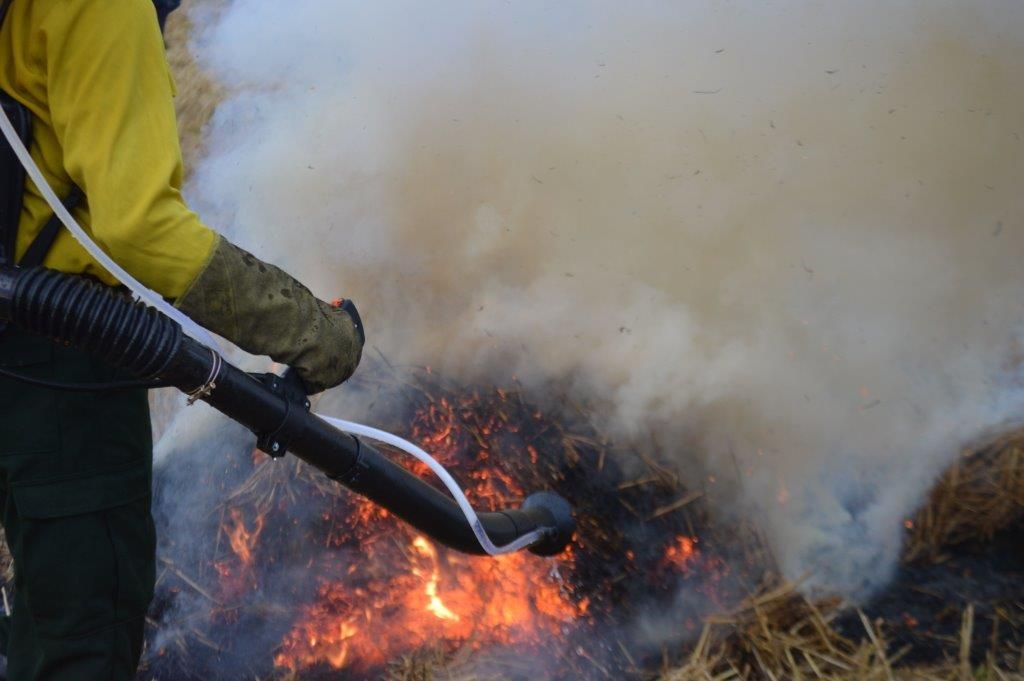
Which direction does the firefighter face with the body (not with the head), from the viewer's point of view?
to the viewer's right
